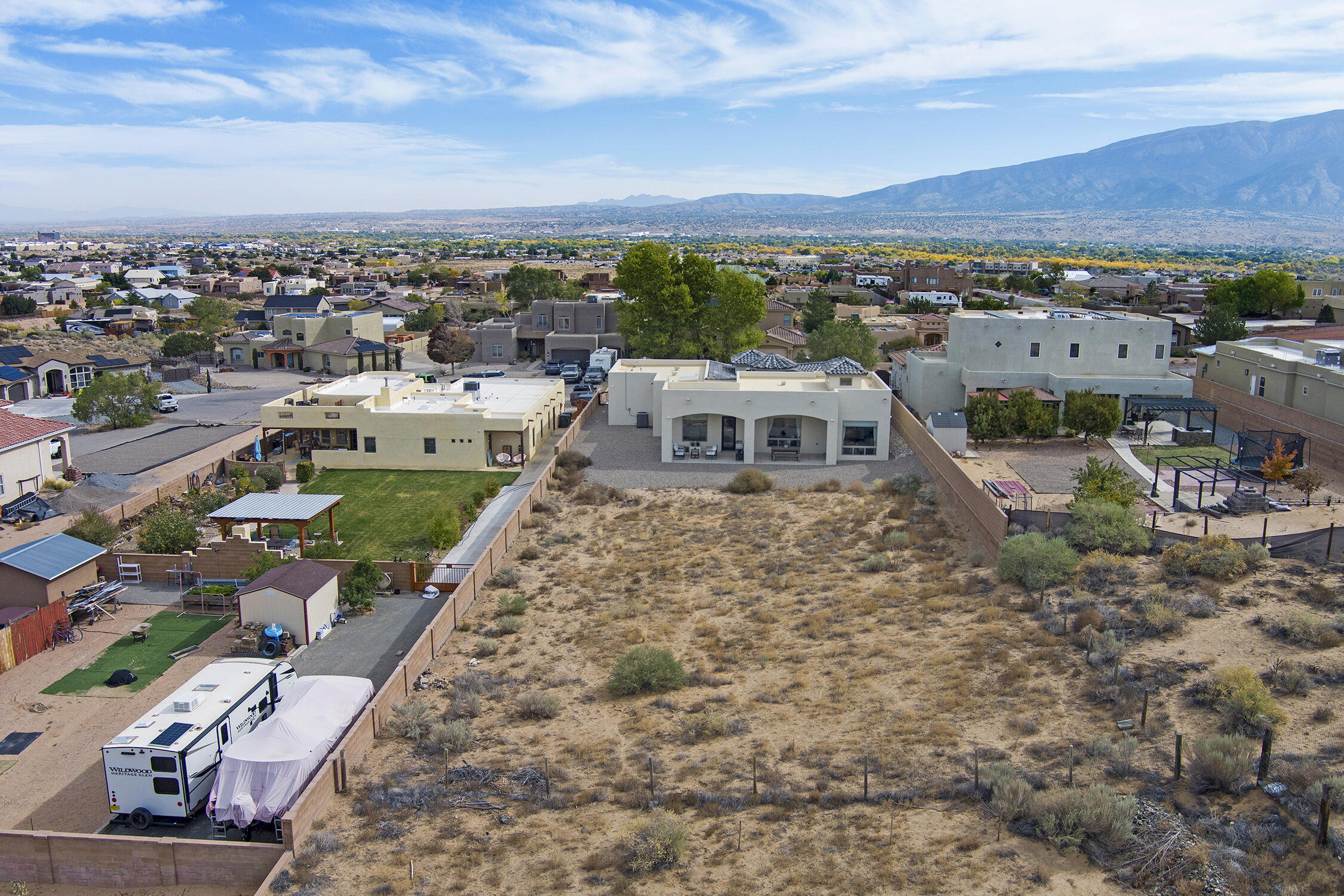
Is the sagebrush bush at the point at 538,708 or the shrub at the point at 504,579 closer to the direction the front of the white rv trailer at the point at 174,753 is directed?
the shrub

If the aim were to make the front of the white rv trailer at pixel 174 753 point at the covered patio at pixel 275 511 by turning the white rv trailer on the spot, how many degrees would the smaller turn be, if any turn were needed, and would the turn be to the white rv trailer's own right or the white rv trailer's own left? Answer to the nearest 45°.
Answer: approximately 45° to the white rv trailer's own left

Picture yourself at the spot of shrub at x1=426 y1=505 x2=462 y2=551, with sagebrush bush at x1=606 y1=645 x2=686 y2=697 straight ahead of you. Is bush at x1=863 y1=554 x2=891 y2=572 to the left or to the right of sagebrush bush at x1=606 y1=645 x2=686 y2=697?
left

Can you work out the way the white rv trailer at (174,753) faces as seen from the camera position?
facing away from the viewer and to the right of the viewer

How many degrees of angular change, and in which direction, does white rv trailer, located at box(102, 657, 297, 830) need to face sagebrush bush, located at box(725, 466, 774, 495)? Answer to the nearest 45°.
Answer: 0° — it already faces it

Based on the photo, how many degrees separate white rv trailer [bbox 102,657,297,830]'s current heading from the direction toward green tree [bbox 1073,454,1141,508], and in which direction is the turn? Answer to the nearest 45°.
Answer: approximately 45° to its right

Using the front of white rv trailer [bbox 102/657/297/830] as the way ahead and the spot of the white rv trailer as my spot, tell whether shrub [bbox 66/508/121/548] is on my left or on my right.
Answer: on my left

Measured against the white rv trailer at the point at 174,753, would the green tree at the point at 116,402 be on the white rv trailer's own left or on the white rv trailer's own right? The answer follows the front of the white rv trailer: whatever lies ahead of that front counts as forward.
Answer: on the white rv trailer's own left

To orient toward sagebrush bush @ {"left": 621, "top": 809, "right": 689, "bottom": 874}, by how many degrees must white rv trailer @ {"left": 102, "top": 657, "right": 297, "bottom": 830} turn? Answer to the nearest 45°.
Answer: approximately 90° to its right

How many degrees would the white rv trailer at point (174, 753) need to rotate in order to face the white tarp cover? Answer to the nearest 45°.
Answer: approximately 90° to its right
